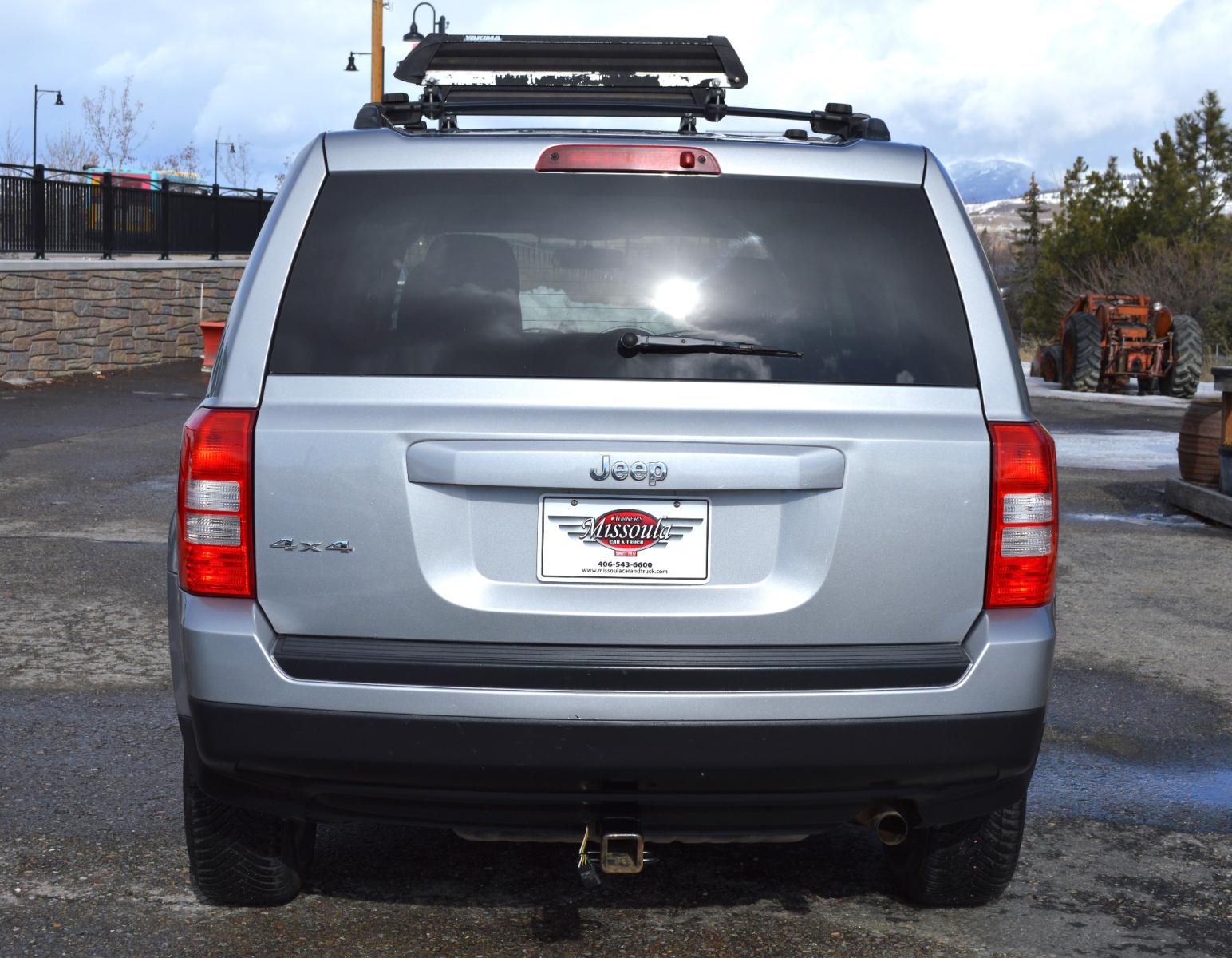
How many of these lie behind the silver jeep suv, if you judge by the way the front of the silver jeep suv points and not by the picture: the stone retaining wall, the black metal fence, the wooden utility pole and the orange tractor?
0

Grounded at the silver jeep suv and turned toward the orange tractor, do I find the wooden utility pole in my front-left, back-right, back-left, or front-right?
front-left

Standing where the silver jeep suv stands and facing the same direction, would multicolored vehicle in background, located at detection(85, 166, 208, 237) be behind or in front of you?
in front

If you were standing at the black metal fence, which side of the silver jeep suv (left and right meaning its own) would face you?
front

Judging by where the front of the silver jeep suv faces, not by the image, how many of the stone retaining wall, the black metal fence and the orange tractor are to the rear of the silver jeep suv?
0

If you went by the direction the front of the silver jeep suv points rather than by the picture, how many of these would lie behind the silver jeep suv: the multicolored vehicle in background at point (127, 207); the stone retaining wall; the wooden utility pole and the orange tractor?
0

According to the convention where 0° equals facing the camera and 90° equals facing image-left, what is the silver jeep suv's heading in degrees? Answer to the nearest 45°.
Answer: approximately 180°

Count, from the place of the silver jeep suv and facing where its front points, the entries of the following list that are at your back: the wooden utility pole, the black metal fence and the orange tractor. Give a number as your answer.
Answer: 0

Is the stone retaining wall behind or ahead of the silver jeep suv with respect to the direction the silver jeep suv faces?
ahead

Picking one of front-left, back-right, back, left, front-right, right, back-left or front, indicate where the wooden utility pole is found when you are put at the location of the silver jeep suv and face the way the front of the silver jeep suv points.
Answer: front
